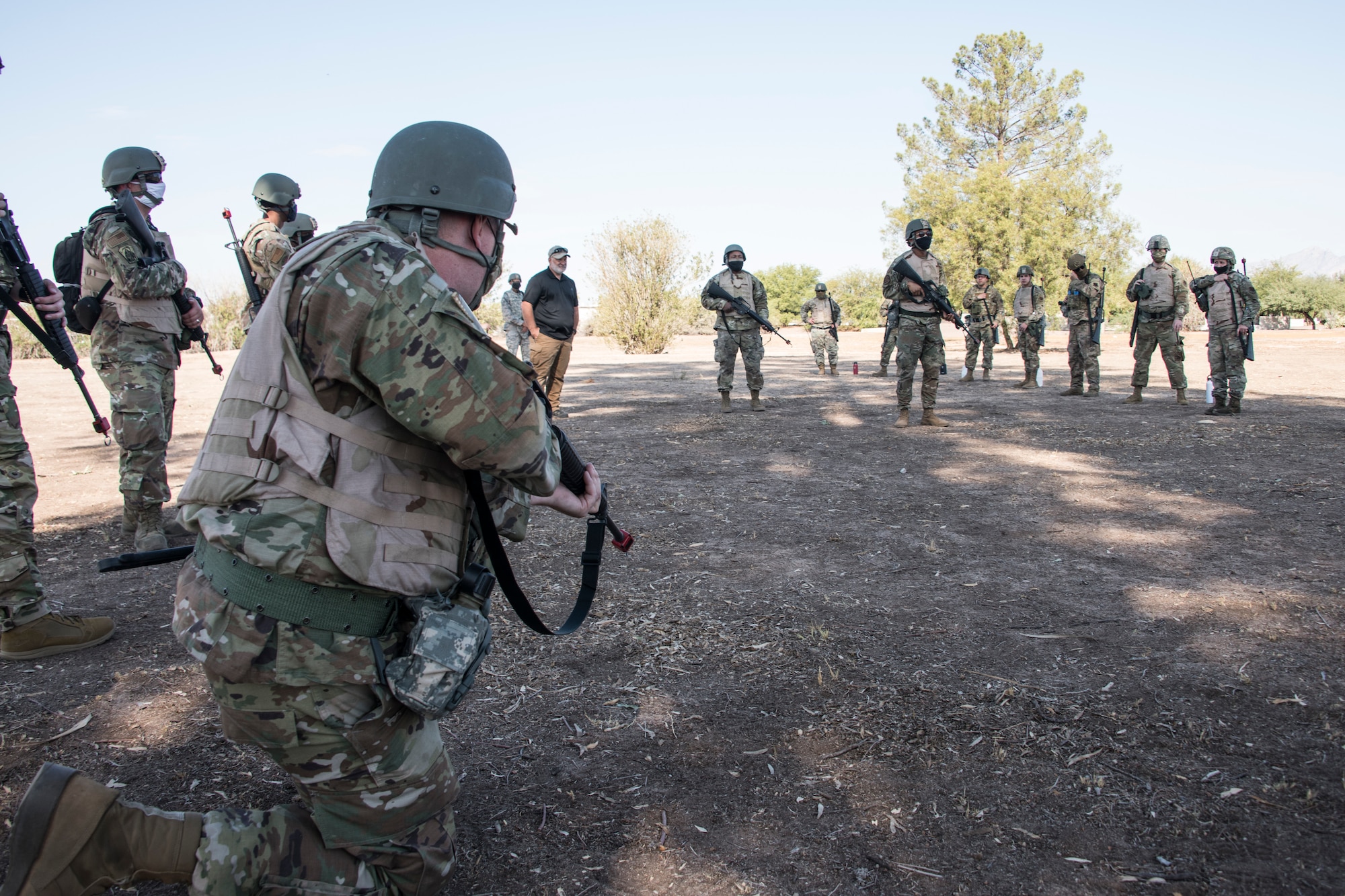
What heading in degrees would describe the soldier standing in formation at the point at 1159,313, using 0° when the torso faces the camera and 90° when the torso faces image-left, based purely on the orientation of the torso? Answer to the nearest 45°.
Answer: approximately 0°

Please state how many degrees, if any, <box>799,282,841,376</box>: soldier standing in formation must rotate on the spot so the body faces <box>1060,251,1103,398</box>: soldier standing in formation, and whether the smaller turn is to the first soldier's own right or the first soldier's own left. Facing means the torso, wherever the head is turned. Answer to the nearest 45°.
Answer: approximately 45° to the first soldier's own left

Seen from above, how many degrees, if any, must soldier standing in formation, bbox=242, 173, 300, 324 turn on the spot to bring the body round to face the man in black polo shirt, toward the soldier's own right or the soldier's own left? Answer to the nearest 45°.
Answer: approximately 45° to the soldier's own left

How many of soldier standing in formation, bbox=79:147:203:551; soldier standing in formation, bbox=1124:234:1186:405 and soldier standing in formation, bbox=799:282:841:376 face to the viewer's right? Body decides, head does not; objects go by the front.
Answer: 1

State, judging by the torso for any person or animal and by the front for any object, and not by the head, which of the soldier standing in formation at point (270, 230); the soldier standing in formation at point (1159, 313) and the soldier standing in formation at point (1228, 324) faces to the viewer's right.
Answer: the soldier standing in formation at point (270, 230)

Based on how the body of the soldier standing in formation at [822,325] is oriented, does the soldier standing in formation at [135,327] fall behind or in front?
in front

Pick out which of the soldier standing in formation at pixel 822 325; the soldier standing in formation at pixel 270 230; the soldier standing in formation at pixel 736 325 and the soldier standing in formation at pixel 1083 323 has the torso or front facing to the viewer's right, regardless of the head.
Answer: the soldier standing in formation at pixel 270 230
